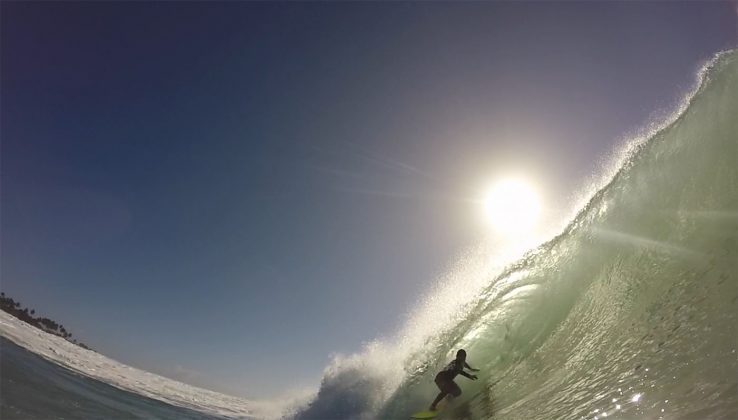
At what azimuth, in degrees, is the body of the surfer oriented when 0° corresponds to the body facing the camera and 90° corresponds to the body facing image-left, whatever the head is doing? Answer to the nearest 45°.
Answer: approximately 270°
